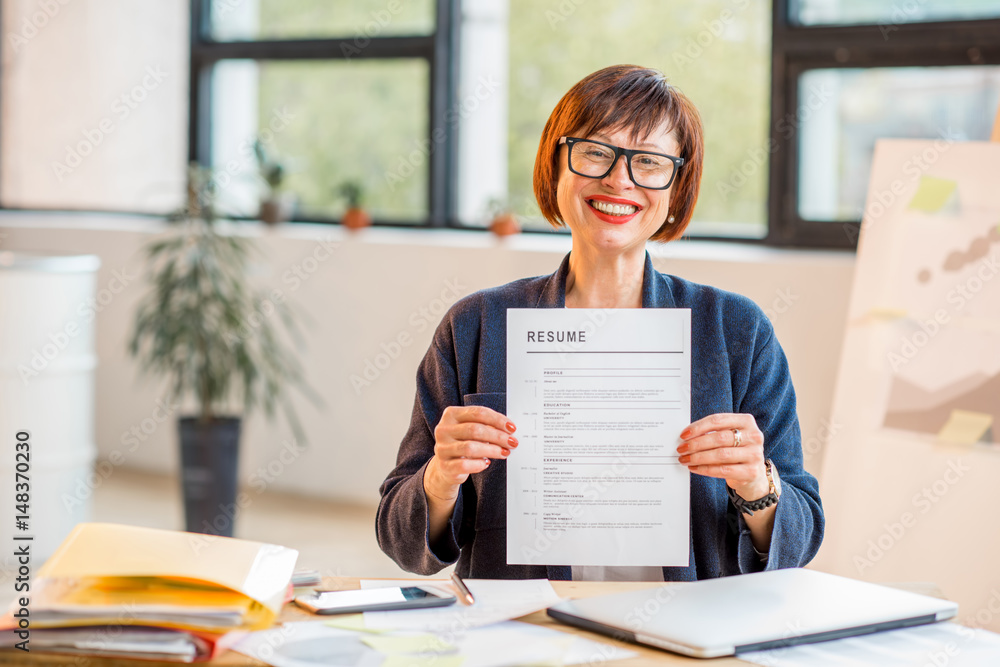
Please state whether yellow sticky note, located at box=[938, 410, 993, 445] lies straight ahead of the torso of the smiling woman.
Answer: no

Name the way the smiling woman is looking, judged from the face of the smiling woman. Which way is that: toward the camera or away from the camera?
toward the camera

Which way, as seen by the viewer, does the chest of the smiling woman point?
toward the camera

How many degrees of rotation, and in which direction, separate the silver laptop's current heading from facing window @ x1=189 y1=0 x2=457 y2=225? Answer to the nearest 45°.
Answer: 0° — it already faces it

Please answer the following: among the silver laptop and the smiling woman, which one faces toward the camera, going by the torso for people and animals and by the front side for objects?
the smiling woman

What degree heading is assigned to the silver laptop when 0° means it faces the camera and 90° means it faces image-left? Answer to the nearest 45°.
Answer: approximately 135°

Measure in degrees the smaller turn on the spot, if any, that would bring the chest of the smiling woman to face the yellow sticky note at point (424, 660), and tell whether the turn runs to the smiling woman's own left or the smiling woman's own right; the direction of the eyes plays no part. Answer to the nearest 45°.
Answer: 0° — they already face it

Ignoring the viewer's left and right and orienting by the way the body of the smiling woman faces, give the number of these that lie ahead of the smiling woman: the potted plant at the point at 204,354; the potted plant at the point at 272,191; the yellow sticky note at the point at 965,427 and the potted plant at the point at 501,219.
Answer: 0

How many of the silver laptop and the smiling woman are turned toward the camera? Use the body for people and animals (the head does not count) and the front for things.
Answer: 1

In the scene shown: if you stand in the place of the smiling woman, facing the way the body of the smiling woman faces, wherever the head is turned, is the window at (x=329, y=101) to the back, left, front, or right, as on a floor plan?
back

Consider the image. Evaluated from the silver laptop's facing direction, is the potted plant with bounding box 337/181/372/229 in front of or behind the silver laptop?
in front
